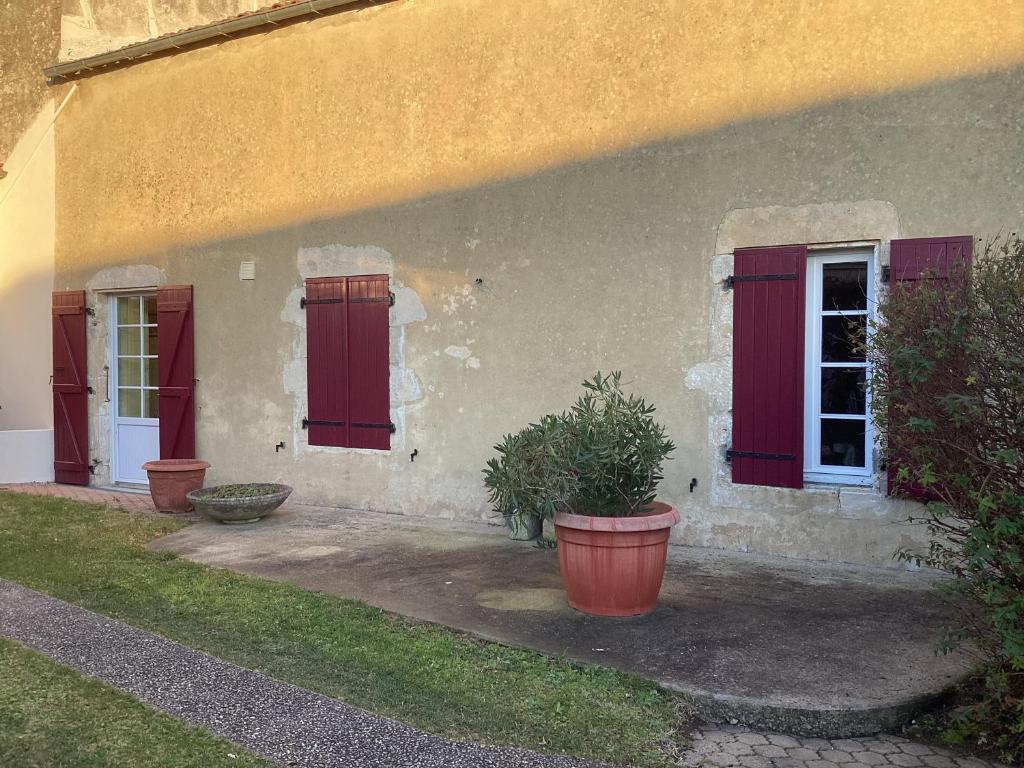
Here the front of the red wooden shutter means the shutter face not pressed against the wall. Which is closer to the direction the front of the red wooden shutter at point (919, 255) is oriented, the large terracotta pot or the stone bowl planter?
the large terracotta pot

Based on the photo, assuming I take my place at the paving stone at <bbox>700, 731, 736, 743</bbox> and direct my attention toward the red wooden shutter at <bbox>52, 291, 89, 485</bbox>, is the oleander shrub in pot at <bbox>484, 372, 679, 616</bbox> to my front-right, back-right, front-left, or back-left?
front-right

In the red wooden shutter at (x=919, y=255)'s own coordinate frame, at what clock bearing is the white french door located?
The white french door is roughly at 3 o'clock from the red wooden shutter.

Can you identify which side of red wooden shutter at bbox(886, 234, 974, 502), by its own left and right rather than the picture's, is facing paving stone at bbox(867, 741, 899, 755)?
front

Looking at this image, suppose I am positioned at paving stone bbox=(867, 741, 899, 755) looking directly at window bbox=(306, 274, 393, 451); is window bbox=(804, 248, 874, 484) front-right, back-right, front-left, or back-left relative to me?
front-right

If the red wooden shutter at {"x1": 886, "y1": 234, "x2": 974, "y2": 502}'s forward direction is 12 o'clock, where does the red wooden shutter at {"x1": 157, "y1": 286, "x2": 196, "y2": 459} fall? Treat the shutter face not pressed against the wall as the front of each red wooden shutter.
the red wooden shutter at {"x1": 157, "y1": 286, "x2": 196, "y2": 459} is roughly at 3 o'clock from the red wooden shutter at {"x1": 886, "y1": 234, "x2": 974, "y2": 502}.

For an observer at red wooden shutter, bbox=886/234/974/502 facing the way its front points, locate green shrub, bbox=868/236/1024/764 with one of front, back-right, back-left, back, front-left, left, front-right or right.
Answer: front

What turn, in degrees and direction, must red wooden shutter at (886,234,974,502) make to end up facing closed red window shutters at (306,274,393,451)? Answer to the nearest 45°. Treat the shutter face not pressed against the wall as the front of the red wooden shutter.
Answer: approximately 90° to its right

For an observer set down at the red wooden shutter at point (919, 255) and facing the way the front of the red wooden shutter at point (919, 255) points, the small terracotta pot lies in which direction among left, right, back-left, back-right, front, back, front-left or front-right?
right

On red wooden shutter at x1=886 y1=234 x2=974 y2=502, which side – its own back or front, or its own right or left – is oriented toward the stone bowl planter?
right

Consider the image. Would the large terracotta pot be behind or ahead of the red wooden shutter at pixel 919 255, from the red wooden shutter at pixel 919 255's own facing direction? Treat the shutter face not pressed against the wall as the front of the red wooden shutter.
ahead

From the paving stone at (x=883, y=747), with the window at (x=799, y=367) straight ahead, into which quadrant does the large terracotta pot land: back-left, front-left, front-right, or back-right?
front-left

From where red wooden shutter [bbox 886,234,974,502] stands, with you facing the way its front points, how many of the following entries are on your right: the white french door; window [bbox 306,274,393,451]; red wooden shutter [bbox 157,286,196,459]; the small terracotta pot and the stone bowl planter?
5

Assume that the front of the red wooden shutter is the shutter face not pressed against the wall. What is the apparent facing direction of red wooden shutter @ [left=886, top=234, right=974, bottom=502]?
toward the camera
